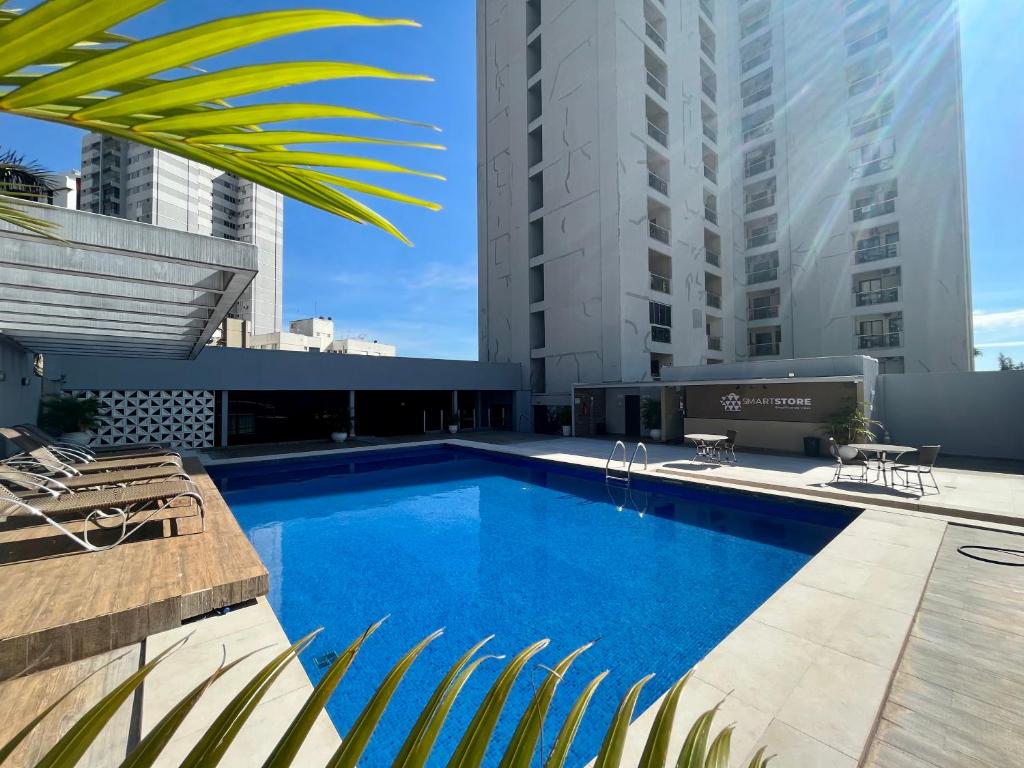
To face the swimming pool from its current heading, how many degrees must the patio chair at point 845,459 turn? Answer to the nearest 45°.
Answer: approximately 135° to its right

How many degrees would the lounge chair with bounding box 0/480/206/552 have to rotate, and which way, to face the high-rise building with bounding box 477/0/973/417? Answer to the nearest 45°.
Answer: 0° — it already faces it

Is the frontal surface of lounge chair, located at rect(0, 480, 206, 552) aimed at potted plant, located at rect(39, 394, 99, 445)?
no

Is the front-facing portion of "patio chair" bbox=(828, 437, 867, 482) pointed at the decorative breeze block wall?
no

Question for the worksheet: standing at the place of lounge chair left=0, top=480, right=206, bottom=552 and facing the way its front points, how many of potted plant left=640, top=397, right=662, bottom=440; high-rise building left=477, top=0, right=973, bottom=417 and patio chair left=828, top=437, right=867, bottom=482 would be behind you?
0

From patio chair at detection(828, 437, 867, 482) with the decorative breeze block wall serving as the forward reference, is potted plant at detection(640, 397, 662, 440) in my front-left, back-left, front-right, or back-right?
front-right

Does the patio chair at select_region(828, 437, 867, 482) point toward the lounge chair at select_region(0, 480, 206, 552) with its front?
no

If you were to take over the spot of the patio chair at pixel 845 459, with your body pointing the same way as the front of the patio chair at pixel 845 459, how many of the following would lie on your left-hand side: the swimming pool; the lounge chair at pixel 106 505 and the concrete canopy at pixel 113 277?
0

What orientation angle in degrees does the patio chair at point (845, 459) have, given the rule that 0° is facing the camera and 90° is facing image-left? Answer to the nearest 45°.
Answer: approximately 270°

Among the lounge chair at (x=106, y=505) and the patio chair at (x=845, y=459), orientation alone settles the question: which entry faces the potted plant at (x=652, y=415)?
the lounge chair

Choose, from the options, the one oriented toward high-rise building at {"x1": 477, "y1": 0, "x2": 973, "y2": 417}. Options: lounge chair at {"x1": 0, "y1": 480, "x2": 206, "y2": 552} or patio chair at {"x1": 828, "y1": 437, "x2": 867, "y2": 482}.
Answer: the lounge chair

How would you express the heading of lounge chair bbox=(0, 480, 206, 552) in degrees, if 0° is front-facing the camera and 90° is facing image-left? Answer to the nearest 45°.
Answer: approximately 270°

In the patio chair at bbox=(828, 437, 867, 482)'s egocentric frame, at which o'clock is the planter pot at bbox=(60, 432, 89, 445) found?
The planter pot is roughly at 5 o'clock from the patio chair.

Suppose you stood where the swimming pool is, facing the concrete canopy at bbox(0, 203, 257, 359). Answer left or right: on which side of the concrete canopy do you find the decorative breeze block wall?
right

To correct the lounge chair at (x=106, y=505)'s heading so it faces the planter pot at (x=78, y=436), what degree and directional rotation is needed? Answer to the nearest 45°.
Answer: approximately 90° to its left

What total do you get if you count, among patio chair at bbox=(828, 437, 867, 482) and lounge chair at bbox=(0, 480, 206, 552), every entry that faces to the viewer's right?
2
